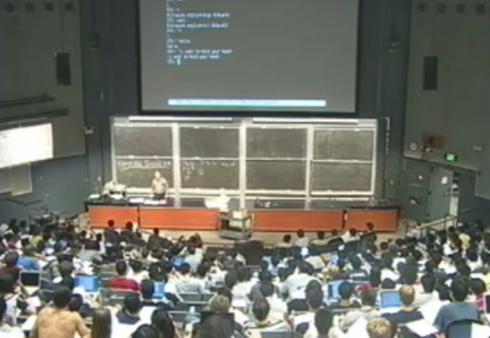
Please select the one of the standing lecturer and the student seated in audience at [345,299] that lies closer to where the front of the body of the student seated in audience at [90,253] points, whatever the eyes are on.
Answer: the standing lecturer

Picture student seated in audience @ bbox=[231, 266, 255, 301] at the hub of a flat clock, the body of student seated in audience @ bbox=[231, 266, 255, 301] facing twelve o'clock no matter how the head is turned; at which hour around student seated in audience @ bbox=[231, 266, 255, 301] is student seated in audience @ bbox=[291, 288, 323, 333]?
student seated in audience @ bbox=[291, 288, 323, 333] is roughly at 5 o'clock from student seated in audience @ bbox=[231, 266, 255, 301].

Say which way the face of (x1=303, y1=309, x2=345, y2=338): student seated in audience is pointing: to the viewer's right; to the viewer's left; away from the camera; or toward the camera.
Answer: away from the camera

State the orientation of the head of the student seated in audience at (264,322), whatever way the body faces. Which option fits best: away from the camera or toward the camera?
away from the camera

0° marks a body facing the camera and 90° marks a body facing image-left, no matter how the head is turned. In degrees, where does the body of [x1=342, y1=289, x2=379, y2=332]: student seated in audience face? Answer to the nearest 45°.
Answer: approximately 180°

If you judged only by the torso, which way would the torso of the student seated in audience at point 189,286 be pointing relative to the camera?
away from the camera

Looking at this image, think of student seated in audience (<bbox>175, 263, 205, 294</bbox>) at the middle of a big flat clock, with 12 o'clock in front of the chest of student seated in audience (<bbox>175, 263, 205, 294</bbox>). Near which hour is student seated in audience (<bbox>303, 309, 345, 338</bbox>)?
student seated in audience (<bbox>303, 309, 345, 338</bbox>) is roughly at 5 o'clock from student seated in audience (<bbox>175, 263, 205, 294</bbox>).

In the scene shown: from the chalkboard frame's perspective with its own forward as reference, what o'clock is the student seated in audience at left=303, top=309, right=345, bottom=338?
The student seated in audience is roughly at 12 o'clock from the chalkboard frame.

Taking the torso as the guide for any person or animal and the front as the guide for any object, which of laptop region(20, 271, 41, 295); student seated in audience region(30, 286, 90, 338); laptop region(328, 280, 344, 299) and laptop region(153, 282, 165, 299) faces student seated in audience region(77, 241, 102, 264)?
student seated in audience region(30, 286, 90, 338)

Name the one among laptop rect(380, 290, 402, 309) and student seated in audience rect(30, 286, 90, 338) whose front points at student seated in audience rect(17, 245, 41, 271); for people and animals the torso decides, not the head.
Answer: student seated in audience rect(30, 286, 90, 338)

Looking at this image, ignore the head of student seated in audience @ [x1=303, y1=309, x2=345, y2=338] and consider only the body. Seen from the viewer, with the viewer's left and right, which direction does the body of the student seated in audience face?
facing away from the viewer

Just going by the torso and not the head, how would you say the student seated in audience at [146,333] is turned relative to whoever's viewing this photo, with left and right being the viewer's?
facing away from the viewer

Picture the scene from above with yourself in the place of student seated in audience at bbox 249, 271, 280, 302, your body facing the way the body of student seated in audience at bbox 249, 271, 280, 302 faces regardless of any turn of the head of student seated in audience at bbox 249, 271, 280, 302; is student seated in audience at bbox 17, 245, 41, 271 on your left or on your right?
on your left

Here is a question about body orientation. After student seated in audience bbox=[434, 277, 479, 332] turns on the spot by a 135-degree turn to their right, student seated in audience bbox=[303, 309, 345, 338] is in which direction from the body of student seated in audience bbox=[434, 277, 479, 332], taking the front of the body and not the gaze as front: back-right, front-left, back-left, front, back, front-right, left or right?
right
